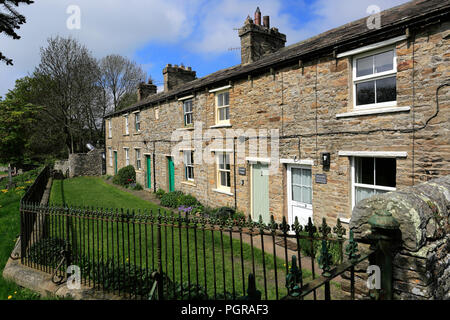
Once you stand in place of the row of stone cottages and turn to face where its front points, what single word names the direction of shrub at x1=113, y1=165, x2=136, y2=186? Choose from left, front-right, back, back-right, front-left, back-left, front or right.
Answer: right

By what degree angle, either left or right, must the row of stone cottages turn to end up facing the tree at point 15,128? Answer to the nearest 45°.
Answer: approximately 90° to its right

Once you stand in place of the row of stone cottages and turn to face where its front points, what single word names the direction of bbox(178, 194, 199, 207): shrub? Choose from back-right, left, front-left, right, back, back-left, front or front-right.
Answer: right

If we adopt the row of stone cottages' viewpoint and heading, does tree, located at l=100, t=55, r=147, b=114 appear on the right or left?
on its right

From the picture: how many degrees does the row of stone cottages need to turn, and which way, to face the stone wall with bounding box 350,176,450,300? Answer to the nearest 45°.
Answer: approximately 45° to its left

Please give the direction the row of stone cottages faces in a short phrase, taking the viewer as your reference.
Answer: facing the viewer and to the left of the viewer

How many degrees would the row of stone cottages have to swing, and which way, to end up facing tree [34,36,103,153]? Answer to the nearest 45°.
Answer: approximately 90° to its right

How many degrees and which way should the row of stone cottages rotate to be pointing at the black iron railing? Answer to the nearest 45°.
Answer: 0° — it already faces it

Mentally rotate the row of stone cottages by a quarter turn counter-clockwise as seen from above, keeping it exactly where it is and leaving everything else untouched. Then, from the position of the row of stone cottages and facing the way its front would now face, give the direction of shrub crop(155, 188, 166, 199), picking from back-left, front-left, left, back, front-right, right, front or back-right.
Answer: back
